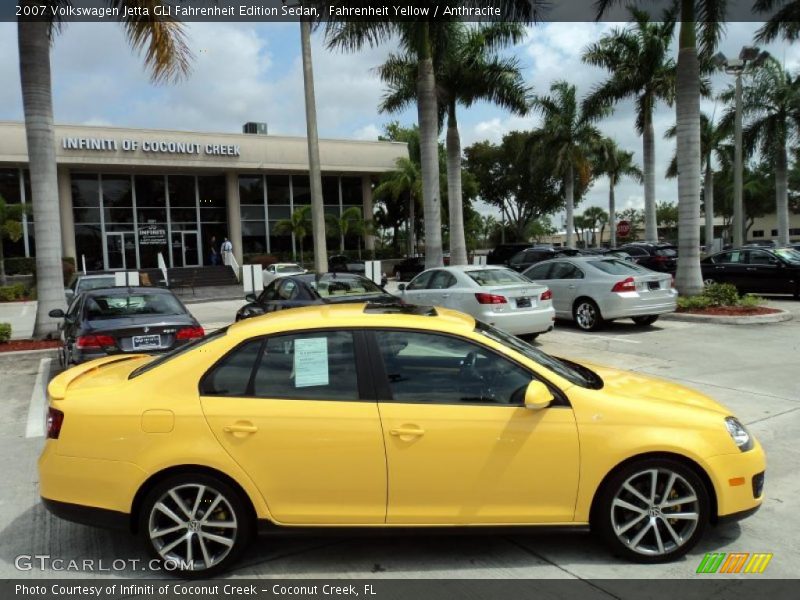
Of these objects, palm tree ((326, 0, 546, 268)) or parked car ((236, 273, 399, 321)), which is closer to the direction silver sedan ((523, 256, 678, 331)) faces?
the palm tree

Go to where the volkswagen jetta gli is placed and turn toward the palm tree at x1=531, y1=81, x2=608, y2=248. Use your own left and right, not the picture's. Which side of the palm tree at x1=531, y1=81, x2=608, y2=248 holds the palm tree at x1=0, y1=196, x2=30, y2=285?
left

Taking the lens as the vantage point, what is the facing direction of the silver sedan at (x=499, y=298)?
facing away from the viewer and to the left of the viewer

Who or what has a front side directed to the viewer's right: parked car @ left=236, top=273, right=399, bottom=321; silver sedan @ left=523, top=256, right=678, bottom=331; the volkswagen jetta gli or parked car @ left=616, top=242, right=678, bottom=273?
the volkswagen jetta gli

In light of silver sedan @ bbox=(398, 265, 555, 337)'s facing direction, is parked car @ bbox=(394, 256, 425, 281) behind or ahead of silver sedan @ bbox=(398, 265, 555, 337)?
ahead

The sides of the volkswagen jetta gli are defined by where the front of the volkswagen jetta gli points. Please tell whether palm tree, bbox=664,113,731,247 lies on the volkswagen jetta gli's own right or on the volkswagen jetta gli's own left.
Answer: on the volkswagen jetta gli's own left

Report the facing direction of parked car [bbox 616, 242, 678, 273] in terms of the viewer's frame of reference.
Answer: facing away from the viewer and to the left of the viewer

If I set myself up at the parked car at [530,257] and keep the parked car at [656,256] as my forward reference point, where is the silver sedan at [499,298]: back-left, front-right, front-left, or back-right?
back-right

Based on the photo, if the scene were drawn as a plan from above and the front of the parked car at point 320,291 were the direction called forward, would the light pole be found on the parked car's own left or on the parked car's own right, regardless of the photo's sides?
on the parked car's own right

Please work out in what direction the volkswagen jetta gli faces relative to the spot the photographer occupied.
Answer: facing to the right of the viewer
